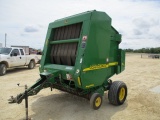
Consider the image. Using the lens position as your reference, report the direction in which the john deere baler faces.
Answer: facing the viewer and to the left of the viewer

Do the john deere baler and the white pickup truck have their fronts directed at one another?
no

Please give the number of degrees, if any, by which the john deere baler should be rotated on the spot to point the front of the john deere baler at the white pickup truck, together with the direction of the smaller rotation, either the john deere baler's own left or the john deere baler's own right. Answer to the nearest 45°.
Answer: approximately 90° to the john deere baler's own right

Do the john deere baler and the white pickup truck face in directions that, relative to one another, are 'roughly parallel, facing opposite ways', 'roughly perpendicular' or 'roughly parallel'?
roughly parallel

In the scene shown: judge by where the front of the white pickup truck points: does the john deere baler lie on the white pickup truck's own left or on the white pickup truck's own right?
on the white pickup truck's own left

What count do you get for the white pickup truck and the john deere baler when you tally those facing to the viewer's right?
0
